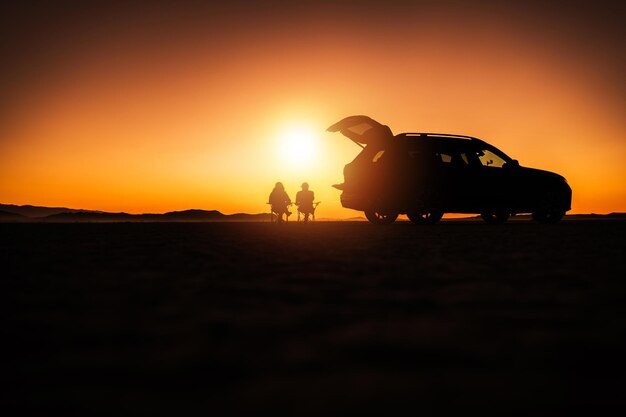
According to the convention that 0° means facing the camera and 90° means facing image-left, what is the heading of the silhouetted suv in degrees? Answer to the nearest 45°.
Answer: approximately 225°

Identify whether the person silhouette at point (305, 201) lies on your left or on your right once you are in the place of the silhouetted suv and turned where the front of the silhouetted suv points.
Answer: on your left

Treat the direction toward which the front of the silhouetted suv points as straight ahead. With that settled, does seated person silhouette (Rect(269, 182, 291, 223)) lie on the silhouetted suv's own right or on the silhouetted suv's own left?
on the silhouetted suv's own left
